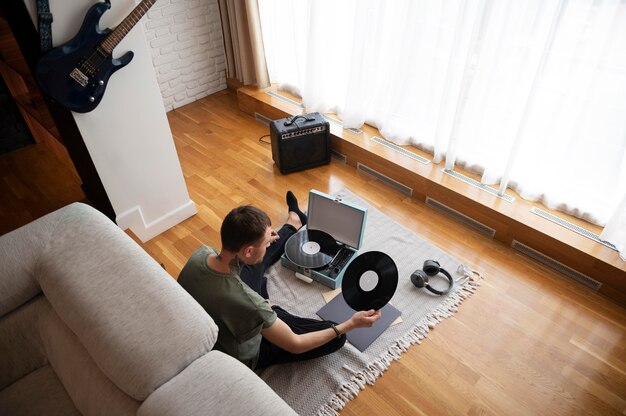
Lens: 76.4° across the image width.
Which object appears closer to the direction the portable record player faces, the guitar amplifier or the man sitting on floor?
the man sitting on floor

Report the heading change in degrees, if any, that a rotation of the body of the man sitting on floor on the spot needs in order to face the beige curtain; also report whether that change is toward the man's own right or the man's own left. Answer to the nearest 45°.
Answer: approximately 45° to the man's own left

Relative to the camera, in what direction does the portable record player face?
facing the viewer and to the left of the viewer

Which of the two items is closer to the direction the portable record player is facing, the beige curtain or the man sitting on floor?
the man sitting on floor

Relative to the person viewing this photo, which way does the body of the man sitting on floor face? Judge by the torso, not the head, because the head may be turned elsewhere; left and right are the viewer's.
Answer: facing away from the viewer and to the right of the viewer

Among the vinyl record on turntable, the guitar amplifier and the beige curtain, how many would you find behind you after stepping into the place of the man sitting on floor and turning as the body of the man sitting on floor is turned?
0

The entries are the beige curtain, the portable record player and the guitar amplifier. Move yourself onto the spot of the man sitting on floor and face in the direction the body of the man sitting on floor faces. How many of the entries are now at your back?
0

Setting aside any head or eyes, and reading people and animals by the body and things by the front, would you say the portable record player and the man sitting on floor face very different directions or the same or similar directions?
very different directions
